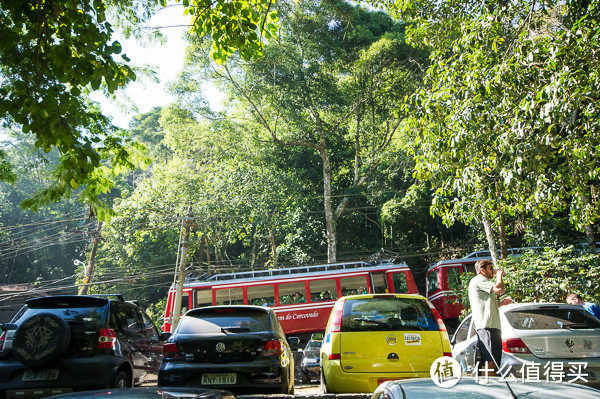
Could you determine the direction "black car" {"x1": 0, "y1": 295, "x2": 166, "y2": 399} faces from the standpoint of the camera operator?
facing away from the viewer and to the right of the viewer

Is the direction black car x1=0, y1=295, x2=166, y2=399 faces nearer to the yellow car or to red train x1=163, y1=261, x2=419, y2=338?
the red train

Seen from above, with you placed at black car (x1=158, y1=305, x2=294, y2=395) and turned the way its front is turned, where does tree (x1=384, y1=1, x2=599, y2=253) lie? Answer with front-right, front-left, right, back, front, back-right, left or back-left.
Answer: right

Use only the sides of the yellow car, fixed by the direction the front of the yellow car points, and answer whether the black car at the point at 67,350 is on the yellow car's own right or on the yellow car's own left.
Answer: on the yellow car's own left

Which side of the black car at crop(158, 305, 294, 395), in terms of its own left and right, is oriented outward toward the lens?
back

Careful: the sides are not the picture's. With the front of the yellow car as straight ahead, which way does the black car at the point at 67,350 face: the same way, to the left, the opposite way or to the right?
the same way

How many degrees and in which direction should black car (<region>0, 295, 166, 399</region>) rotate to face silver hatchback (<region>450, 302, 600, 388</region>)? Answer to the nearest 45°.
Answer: approximately 90° to its right

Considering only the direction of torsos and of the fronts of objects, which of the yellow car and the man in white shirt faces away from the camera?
the yellow car

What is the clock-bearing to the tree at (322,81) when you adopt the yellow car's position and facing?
The tree is roughly at 12 o'clock from the yellow car.

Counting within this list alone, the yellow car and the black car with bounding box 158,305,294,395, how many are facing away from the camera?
2

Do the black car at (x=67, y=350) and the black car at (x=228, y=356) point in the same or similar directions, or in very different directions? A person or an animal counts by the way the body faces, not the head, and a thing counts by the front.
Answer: same or similar directions

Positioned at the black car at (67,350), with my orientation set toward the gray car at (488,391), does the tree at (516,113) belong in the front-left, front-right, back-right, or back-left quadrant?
front-left

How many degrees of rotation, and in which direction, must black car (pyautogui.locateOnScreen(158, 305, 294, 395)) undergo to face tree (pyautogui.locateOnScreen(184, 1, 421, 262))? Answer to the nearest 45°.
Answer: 0° — it already faces it

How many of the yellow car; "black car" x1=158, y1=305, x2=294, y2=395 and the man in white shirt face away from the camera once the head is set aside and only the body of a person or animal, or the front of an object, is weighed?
2

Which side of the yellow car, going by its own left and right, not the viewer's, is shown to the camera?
back
